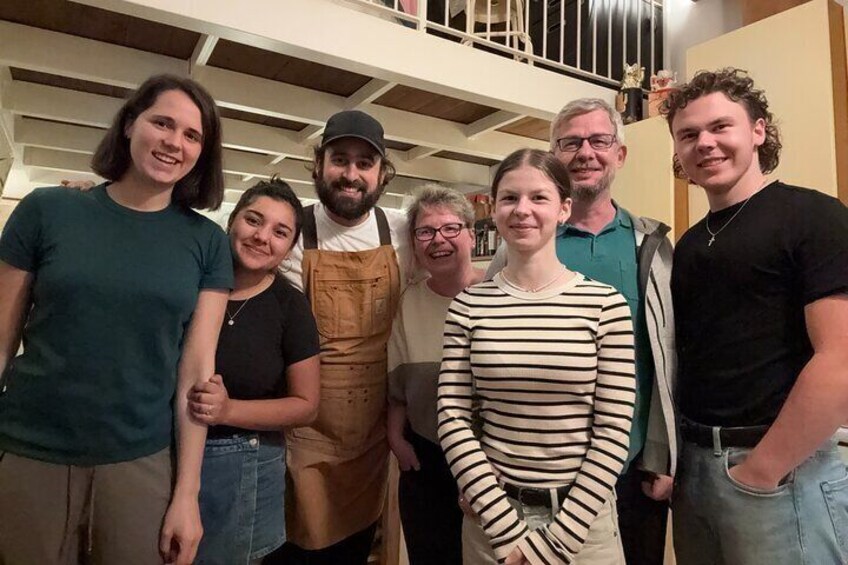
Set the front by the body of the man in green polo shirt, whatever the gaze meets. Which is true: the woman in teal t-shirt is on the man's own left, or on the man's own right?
on the man's own right

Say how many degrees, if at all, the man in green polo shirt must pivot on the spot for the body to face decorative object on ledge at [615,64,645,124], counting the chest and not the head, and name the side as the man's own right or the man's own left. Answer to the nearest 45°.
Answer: approximately 180°

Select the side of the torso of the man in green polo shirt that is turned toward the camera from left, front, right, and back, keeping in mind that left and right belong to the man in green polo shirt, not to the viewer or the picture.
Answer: front

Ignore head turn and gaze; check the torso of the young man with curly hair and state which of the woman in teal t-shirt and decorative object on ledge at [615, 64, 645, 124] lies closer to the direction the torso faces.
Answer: the woman in teal t-shirt

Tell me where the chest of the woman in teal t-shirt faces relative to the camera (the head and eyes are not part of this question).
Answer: toward the camera

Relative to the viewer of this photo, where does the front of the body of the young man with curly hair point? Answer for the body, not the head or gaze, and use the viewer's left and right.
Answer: facing the viewer and to the left of the viewer

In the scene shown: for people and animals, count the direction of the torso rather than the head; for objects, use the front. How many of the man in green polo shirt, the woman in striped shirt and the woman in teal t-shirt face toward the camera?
3

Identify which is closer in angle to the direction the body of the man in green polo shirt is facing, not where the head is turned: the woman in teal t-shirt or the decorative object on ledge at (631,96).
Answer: the woman in teal t-shirt

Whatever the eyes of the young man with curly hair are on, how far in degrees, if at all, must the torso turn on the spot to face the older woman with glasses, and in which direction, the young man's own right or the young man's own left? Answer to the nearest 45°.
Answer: approximately 45° to the young man's own right
